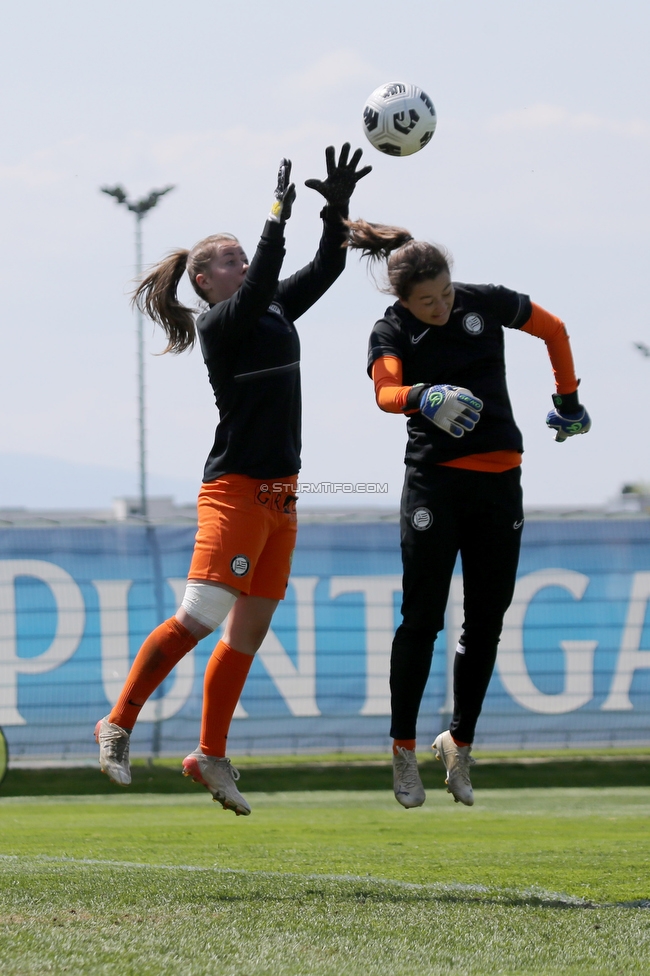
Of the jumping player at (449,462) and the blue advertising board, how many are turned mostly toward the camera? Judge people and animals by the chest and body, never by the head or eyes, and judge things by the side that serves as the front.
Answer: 2

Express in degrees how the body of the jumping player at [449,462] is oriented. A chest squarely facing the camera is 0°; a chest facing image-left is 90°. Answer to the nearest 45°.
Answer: approximately 0°

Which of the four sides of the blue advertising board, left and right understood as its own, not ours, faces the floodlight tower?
back

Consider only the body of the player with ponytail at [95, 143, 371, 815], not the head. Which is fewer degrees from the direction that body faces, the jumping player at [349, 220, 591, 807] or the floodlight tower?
the jumping player

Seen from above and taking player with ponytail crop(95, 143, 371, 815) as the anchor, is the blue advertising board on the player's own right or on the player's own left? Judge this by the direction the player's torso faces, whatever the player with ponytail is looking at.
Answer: on the player's own left

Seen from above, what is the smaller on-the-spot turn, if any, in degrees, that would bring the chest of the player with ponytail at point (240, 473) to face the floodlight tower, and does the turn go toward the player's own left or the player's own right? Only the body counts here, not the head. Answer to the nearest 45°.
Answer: approximately 135° to the player's own left

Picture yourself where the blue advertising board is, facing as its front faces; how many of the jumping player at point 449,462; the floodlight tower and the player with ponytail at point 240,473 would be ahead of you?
2

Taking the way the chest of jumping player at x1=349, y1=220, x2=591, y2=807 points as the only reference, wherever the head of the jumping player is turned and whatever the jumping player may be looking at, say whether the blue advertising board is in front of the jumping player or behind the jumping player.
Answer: behind

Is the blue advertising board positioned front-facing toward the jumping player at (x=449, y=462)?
yes
